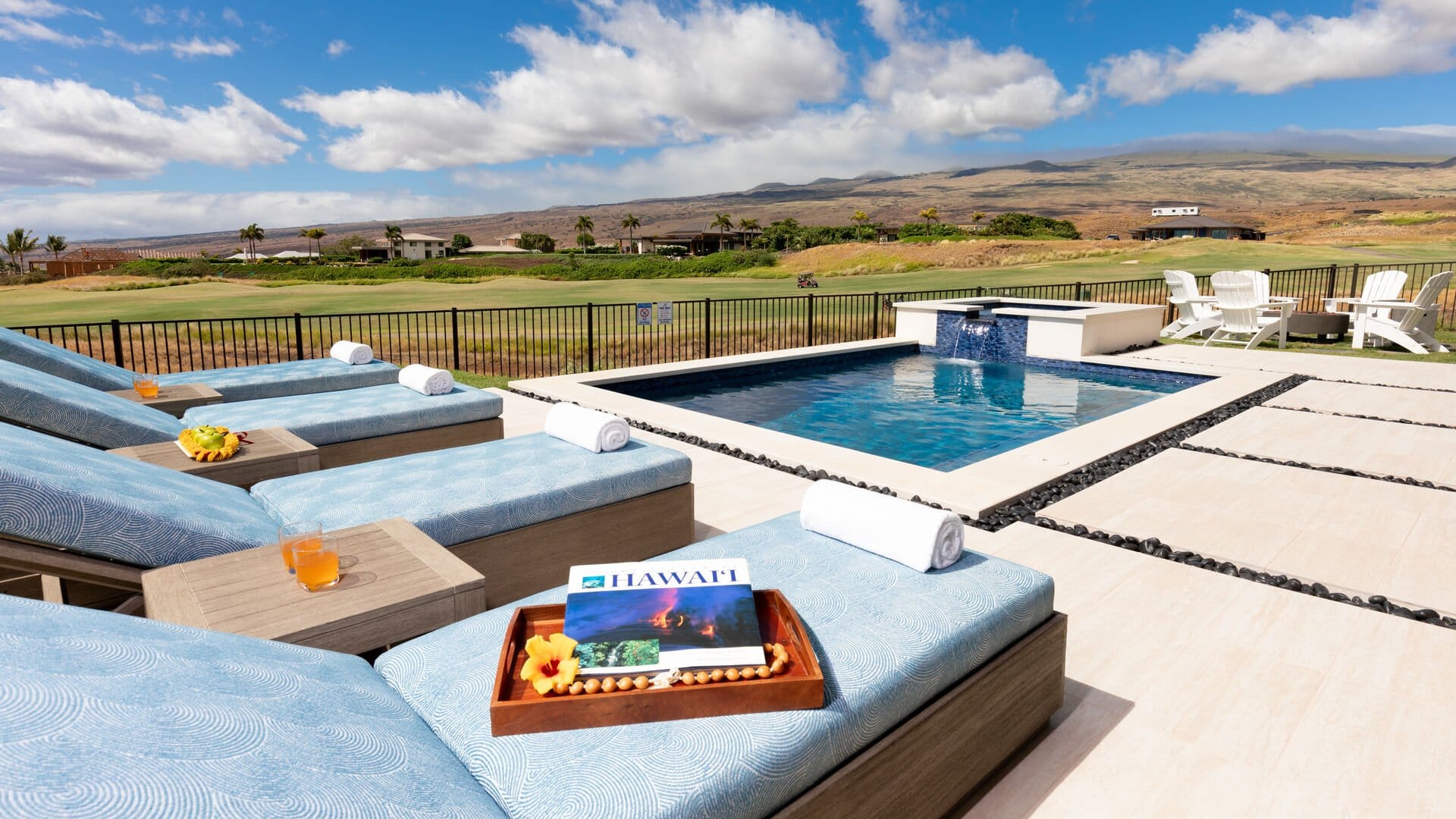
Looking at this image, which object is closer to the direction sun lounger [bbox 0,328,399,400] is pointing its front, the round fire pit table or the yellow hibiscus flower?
the round fire pit table

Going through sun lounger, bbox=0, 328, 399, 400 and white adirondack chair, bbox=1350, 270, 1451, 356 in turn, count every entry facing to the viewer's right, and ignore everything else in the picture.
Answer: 1

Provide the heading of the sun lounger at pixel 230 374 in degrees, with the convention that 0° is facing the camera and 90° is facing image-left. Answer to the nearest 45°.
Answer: approximately 270°

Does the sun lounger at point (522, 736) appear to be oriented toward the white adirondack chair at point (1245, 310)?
yes

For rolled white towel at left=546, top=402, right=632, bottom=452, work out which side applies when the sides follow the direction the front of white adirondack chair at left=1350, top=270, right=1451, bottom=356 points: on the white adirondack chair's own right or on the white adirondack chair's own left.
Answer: on the white adirondack chair's own left

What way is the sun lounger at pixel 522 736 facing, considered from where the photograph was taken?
facing away from the viewer and to the right of the viewer

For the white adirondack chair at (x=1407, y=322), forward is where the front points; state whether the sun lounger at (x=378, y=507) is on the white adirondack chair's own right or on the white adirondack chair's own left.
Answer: on the white adirondack chair's own left

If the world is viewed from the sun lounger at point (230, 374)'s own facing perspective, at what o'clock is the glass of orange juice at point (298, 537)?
The glass of orange juice is roughly at 3 o'clock from the sun lounger.
